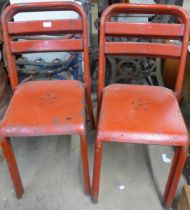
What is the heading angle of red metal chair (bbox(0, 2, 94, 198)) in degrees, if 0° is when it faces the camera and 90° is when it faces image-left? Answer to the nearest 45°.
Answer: approximately 0°

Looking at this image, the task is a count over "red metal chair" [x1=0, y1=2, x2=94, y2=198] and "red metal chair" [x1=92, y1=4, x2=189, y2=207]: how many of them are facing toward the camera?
2

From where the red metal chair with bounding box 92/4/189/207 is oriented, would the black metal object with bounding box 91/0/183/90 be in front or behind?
behind

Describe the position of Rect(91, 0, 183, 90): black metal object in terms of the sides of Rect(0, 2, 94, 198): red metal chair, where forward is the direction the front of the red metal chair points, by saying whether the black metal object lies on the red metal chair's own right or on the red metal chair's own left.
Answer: on the red metal chair's own left
